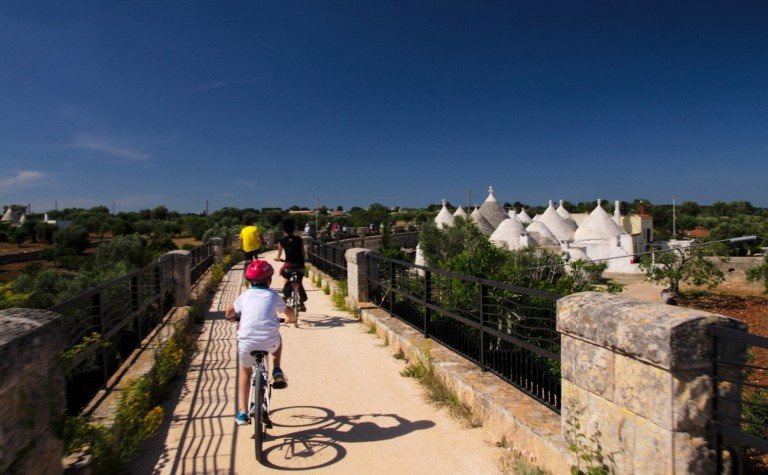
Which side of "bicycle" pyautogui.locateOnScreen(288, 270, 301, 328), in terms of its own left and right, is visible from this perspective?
back

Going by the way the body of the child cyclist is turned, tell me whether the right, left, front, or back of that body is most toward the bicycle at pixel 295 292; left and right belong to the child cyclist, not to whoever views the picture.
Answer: front

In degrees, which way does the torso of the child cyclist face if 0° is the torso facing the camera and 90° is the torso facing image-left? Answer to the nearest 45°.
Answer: approximately 180°

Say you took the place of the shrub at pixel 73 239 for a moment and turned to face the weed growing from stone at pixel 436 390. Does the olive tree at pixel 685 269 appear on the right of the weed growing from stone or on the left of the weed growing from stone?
left

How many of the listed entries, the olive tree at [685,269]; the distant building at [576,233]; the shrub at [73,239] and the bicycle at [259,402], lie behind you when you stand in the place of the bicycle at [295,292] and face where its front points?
1

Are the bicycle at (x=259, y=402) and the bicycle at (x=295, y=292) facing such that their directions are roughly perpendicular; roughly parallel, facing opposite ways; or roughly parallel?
roughly parallel

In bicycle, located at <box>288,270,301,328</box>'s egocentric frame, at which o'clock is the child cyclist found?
The child cyclist is roughly at 6 o'clock from the bicycle.

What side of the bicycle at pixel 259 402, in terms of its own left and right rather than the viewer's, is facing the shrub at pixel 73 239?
front

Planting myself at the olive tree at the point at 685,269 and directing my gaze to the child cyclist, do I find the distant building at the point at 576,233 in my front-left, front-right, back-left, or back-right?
back-right

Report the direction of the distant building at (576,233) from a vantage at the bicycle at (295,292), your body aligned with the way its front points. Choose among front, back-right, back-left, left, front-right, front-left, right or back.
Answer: front-right

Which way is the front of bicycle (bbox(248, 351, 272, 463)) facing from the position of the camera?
facing away from the viewer

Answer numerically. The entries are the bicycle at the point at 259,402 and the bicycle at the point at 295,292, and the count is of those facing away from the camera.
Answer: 2

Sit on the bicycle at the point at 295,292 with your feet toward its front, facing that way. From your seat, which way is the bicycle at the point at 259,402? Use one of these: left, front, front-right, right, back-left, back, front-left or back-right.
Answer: back

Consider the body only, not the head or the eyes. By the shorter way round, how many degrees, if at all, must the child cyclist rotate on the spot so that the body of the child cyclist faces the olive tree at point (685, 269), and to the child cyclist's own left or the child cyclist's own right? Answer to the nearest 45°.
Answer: approximately 45° to the child cyclist's own right

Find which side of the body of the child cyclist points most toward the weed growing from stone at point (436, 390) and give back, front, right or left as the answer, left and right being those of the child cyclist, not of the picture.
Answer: right

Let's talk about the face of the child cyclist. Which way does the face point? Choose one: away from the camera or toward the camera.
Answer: away from the camera

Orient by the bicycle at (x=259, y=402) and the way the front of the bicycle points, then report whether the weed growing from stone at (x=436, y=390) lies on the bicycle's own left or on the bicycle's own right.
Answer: on the bicycle's own right
